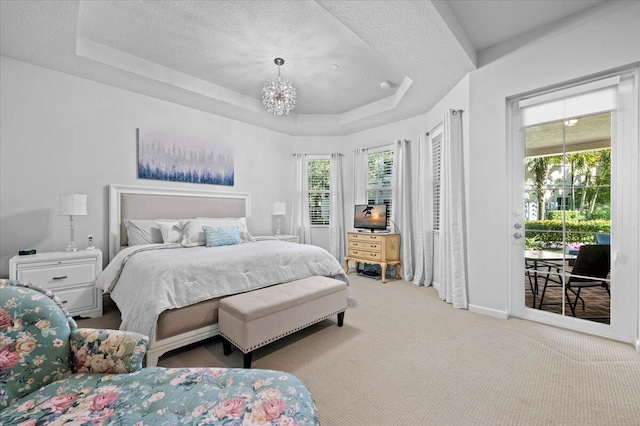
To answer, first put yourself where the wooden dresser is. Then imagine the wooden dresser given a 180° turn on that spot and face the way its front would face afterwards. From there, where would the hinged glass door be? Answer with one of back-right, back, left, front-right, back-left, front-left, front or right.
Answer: right

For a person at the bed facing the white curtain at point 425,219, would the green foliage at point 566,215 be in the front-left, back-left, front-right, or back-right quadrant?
front-right

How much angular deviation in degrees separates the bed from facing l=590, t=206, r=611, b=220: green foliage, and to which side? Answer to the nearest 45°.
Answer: approximately 45° to its left

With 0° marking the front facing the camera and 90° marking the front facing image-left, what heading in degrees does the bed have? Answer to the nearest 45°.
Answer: approximately 315°

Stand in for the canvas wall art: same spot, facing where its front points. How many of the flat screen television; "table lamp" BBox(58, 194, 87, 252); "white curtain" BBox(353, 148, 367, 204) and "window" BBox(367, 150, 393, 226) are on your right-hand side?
1

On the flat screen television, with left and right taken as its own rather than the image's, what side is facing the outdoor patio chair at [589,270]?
left

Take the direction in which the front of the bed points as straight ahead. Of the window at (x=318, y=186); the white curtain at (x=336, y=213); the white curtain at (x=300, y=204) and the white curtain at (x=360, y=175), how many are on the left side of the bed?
4

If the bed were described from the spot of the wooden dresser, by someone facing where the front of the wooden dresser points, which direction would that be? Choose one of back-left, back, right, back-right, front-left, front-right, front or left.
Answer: front

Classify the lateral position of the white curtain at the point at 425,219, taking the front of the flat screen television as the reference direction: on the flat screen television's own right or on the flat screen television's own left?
on the flat screen television's own left

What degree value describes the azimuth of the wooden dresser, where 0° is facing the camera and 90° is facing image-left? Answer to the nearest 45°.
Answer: approximately 45°

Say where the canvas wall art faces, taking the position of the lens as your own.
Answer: facing the viewer and to the right of the viewer

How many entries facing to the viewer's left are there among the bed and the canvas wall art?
0

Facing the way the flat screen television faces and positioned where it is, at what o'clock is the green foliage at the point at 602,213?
The green foliage is roughly at 9 o'clock from the flat screen television.

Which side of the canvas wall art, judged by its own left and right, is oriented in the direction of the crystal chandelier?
front

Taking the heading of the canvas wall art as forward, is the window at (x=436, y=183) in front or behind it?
in front
